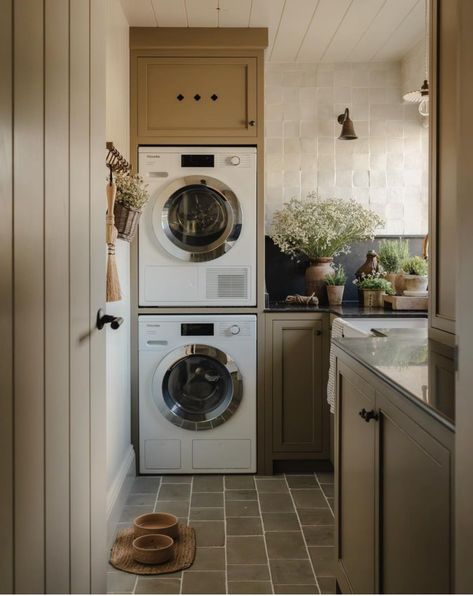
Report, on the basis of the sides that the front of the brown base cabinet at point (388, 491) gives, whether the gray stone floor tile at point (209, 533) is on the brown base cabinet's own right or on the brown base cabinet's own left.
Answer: on the brown base cabinet's own right

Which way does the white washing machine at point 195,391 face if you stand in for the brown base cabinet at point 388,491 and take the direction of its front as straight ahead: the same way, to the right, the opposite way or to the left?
to the left

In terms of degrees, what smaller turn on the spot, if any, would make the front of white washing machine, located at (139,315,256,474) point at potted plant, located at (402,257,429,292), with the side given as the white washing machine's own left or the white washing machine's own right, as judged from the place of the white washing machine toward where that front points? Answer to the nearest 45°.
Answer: approximately 90° to the white washing machine's own left

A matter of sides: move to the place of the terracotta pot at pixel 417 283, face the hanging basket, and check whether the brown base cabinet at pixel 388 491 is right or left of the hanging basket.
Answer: left

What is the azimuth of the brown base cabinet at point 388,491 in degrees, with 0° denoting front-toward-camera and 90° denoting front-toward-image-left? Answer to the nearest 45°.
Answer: approximately 90°

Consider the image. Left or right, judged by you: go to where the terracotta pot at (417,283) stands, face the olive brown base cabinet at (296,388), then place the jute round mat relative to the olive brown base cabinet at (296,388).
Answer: left

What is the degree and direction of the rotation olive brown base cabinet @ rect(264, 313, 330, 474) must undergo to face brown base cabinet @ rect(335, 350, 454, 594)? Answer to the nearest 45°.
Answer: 0° — it already faces it

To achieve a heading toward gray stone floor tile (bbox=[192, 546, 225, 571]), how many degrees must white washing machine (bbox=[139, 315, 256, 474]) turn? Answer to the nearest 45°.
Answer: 0° — it already faces it

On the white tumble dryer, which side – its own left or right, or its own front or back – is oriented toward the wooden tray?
left

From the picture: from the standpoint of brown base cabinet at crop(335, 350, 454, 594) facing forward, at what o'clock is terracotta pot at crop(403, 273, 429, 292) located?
The terracotta pot is roughly at 3 o'clock from the brown base cabinet.

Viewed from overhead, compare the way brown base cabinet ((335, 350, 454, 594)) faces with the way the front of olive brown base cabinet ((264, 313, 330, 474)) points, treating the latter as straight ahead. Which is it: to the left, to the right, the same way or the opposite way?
to the right

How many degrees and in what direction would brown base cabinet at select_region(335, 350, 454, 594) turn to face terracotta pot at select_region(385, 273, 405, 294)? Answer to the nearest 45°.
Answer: approximately 90° to its right
